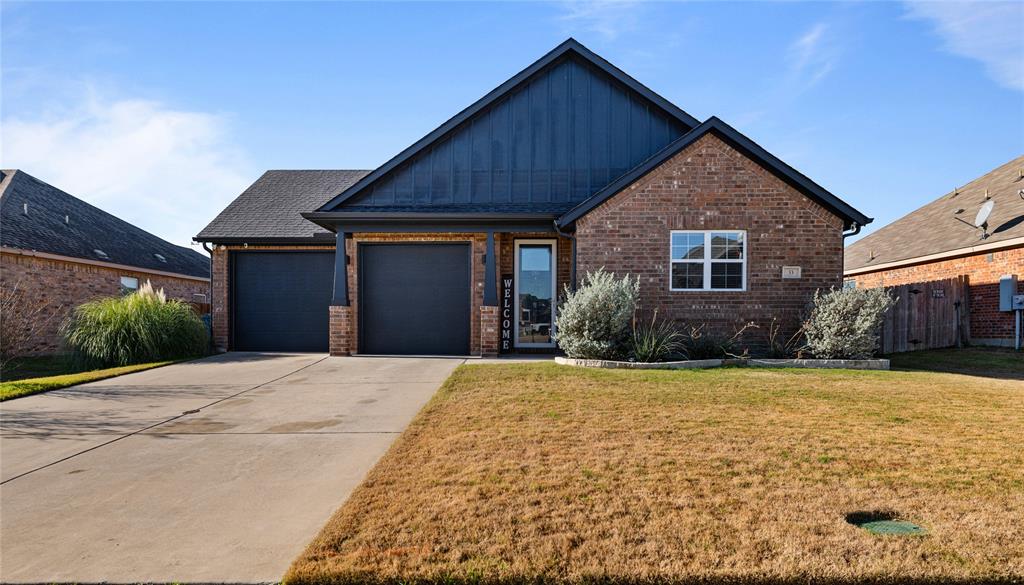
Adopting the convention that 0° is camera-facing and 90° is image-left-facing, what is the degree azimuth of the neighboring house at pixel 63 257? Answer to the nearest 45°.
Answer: approximately 45°

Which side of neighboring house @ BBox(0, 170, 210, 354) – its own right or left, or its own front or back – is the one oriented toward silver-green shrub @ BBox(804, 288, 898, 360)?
left

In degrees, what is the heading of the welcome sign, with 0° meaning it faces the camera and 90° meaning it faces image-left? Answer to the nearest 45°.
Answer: approximately 0°

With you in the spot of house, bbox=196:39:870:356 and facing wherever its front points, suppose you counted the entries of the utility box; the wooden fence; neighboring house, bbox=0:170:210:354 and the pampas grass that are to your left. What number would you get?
2

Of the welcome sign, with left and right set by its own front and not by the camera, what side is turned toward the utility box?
left

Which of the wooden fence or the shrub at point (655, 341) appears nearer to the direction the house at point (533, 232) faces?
the shrub

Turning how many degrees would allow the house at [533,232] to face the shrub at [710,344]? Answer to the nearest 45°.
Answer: approximately 45° to its left

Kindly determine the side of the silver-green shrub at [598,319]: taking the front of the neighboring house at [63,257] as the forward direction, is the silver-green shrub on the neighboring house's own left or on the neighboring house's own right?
on the neighboring house's own left
